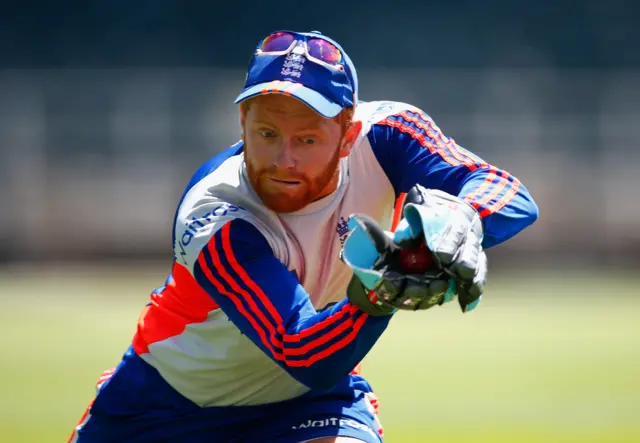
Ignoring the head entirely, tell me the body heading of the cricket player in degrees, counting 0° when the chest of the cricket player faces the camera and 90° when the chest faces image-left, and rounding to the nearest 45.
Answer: approximately 315°
